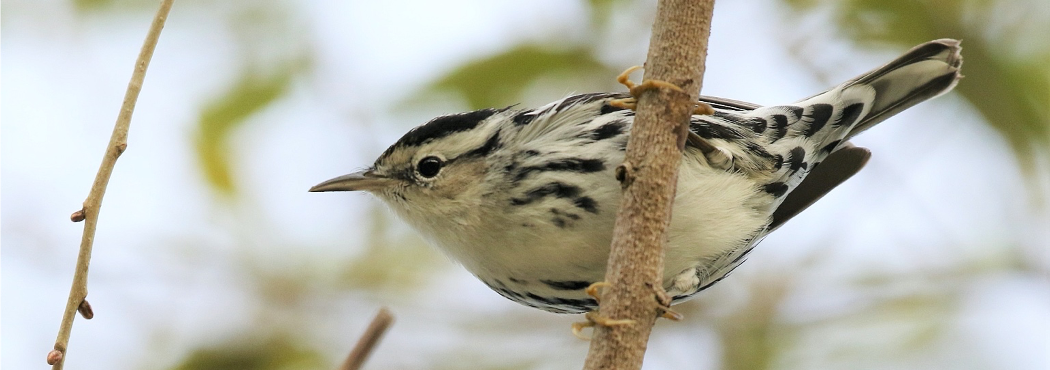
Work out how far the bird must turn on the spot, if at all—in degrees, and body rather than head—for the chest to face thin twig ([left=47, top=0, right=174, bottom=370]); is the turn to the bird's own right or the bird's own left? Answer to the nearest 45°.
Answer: approximately 45° to the bird's own left

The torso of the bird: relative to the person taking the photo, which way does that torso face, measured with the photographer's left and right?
facing to the left of the viewer
